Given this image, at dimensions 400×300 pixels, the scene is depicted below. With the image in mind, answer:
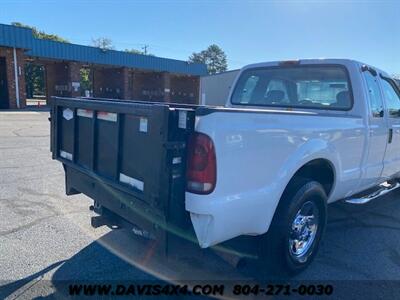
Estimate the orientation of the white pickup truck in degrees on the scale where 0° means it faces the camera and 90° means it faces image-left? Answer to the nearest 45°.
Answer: approximately 225°

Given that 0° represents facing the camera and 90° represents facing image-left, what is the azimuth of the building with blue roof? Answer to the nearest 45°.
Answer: approximately 315°

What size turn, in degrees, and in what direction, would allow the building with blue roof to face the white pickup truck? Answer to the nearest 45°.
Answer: approximately 45° to its right

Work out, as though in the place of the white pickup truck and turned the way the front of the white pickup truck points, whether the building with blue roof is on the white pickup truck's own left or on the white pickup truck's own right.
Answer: on the white pickup truck's own left
